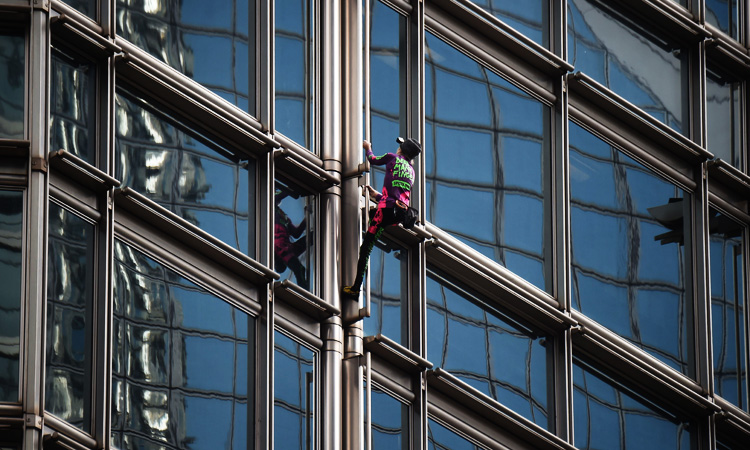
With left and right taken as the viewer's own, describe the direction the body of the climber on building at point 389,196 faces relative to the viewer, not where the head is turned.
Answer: facing away from the viewer and to the left of the viewer
